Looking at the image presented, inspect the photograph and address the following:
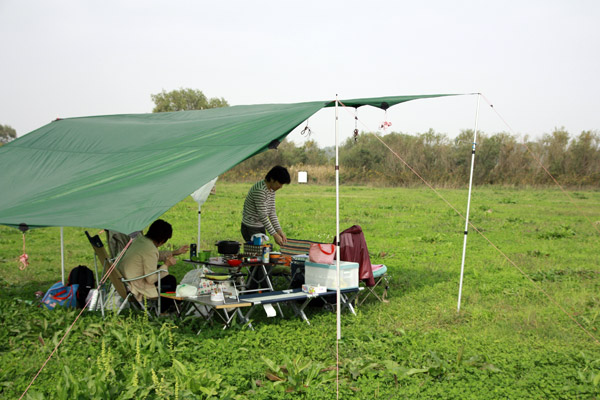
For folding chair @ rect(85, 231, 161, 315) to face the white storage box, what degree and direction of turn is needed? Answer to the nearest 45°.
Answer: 0° — it already faces it

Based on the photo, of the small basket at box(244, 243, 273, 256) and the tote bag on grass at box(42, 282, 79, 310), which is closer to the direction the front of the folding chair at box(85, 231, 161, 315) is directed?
the small basket

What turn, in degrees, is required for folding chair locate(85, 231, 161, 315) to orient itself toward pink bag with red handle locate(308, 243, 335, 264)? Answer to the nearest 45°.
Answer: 0° — it already faces it

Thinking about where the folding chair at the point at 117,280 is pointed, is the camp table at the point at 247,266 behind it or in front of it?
in front

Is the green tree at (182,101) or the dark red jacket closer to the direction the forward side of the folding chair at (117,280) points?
the dark red jacket

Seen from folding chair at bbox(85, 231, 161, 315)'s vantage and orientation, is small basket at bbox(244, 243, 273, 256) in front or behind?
in front

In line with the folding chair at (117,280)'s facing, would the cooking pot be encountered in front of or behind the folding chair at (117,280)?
in front

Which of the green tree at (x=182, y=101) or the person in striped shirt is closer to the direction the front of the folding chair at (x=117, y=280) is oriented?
the person in striped shirt

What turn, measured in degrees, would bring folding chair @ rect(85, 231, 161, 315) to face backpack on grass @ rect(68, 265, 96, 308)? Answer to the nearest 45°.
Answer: approximately 135° to its left

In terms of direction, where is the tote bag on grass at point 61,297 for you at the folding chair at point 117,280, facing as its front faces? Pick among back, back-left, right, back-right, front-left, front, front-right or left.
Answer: back-left

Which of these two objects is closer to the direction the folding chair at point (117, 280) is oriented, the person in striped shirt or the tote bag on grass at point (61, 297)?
the person in striped shirt

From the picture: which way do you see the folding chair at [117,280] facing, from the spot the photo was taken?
facing to the right of the viewer

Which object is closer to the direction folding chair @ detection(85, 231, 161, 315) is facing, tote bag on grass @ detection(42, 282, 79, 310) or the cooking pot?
the cooking pot
